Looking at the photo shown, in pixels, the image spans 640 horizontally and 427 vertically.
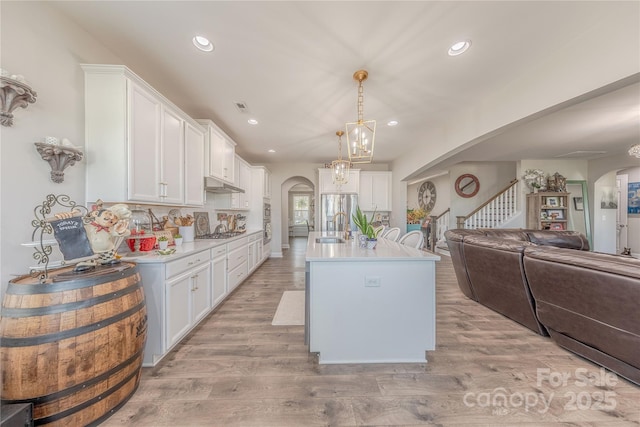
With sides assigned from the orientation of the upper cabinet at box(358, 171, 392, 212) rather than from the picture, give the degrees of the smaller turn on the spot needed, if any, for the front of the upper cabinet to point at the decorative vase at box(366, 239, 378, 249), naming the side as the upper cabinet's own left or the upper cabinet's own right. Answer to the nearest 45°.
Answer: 0° — it already faces it

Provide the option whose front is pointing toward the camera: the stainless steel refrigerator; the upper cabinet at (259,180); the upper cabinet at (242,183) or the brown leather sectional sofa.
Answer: the stainless steel refrigerator

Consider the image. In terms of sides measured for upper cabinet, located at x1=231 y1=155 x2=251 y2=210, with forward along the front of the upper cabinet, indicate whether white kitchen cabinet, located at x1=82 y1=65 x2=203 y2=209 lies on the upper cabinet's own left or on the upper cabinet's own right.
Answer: on the upper cabinet's own right

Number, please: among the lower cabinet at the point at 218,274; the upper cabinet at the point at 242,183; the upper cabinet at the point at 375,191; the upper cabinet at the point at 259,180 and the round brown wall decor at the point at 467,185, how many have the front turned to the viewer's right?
3

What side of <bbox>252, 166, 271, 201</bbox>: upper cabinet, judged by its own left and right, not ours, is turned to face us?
right

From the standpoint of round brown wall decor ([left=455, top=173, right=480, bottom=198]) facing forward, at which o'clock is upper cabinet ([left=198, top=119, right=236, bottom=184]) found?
The upper cabinet is roughly at 1 o'clock from the round brown wall decor.

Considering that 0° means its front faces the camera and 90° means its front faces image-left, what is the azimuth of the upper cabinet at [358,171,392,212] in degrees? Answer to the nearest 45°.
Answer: approximately 0°

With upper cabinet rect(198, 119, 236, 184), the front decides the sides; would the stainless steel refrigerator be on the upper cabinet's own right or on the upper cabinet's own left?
on the upper cabinet's own left

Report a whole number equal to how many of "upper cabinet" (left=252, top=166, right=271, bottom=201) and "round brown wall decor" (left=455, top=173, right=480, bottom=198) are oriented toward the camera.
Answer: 1

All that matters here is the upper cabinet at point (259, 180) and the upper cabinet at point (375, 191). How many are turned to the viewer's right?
1

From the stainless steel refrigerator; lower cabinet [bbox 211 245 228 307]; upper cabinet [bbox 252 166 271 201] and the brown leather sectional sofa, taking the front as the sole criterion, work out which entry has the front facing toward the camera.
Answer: the stainless steel refrigerator

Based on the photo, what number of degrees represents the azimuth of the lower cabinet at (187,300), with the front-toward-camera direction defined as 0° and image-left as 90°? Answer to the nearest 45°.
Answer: approximately 315°
